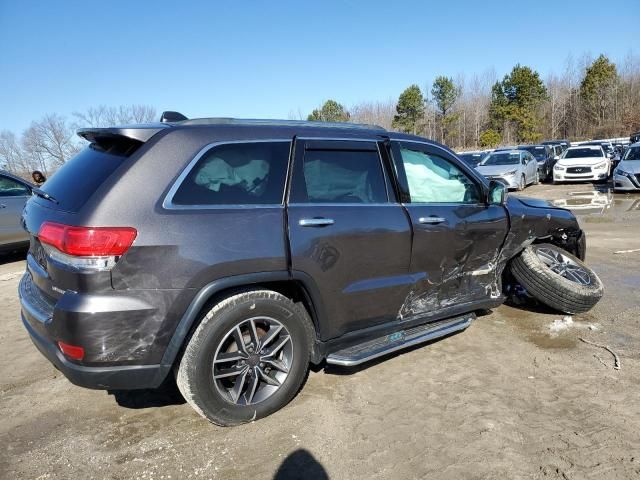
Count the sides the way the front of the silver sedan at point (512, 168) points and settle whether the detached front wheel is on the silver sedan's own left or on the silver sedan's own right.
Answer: on the silver sedan's own left

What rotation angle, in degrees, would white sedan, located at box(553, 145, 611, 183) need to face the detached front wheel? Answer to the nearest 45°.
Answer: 0° — it already faces it

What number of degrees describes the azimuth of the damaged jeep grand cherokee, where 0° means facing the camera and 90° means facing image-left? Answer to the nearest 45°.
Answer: approximately 225°

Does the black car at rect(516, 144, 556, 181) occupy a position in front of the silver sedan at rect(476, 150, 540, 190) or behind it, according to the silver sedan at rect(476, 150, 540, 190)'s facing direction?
behind

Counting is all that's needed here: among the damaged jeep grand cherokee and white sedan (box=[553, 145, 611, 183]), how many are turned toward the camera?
1

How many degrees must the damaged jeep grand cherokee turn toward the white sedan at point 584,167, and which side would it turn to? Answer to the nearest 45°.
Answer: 0° — it already faces it

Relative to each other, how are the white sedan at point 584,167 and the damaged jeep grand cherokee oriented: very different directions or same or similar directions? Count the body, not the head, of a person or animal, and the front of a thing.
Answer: very different directions

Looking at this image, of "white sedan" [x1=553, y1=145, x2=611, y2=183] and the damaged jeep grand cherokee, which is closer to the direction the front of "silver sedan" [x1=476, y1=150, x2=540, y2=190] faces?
the damaged jeep grand cherokee

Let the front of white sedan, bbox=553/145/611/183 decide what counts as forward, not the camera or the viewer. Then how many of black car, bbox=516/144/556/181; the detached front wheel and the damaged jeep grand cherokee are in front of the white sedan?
2
